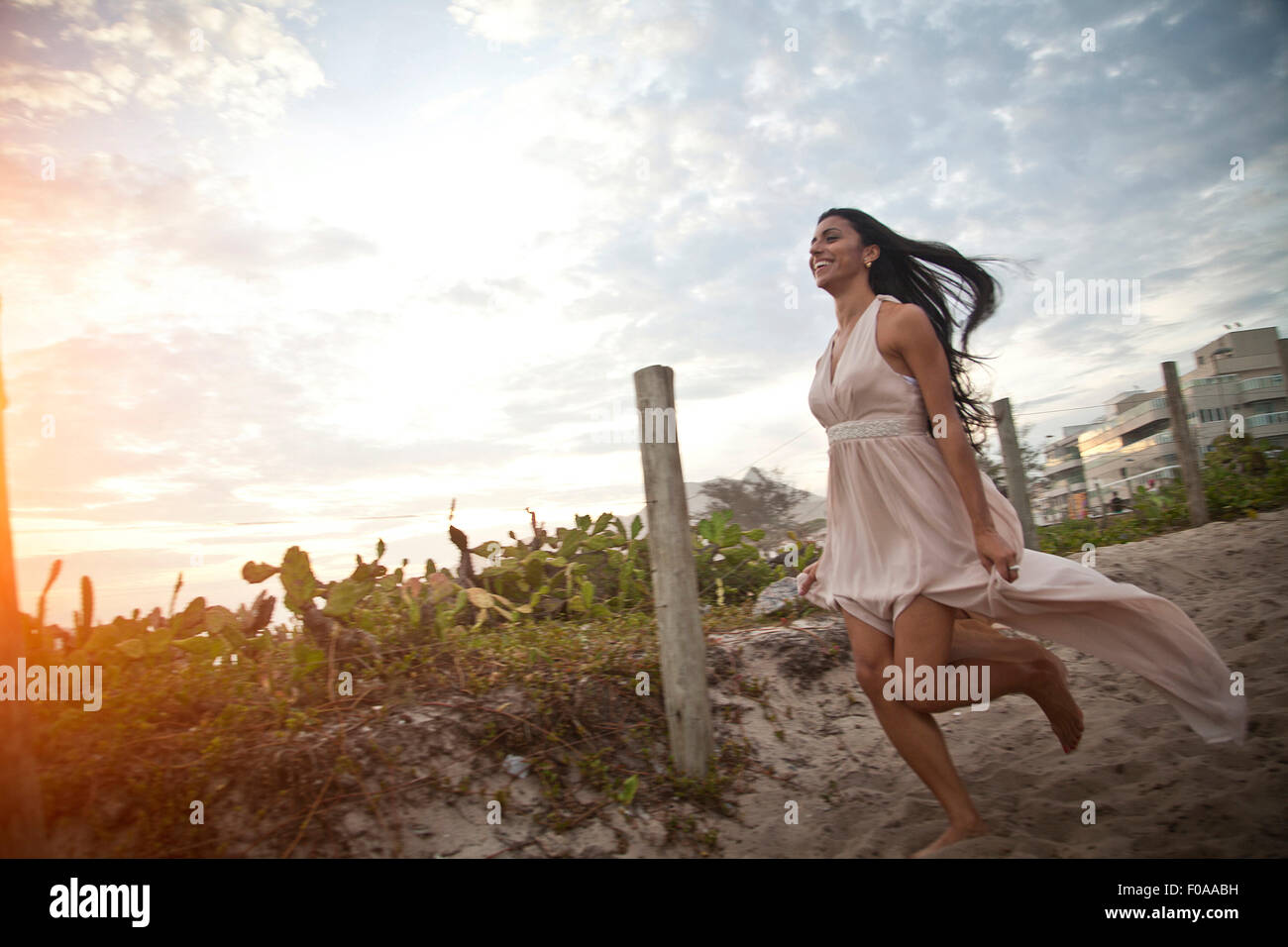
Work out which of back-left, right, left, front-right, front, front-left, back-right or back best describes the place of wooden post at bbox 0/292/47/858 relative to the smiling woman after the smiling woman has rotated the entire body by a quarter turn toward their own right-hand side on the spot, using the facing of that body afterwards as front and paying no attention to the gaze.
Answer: left

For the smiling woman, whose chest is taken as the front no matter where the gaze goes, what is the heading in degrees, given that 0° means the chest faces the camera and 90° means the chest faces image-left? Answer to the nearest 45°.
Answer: approximately 45°

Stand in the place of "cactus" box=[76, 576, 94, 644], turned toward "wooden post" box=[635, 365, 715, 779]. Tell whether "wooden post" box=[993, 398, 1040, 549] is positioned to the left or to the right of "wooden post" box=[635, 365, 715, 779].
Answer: left

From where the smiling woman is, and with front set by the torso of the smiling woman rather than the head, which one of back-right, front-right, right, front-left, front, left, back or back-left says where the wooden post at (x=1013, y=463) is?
back-right

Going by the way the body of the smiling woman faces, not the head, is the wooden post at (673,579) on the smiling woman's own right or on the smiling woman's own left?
on the smiling woman's own right
